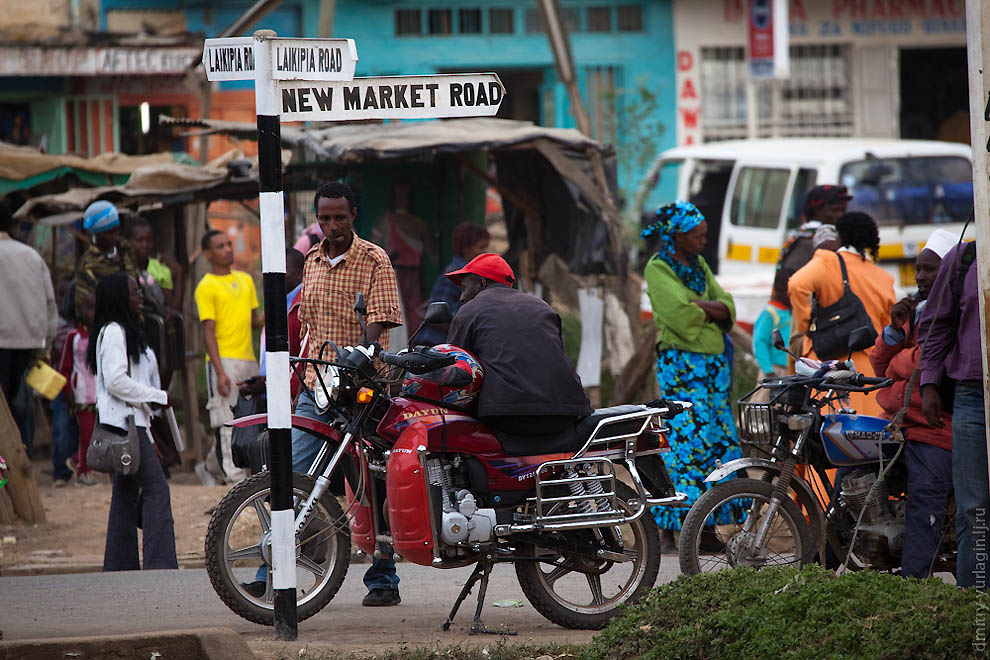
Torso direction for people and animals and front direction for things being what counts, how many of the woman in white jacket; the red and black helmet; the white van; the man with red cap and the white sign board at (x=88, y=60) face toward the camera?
1

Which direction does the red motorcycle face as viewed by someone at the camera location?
facing to the left of the viewer

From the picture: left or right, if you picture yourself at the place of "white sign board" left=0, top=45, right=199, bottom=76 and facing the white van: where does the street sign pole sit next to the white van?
right

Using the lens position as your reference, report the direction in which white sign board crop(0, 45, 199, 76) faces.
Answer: facing the viewer

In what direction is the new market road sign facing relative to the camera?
toward the camera

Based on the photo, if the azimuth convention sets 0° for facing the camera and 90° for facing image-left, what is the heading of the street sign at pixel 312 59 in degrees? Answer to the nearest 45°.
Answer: approximately 0°

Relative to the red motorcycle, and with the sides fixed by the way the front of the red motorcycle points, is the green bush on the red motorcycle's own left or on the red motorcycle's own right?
on the red motorcycle's own left

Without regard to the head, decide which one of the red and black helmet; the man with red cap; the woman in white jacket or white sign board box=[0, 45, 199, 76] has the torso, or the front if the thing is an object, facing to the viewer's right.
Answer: the woman in white jacket

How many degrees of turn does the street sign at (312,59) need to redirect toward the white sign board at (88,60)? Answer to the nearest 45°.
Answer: approximately 180°

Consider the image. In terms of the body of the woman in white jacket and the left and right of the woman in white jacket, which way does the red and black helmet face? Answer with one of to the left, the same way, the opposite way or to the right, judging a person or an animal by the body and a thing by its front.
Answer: the opposite way

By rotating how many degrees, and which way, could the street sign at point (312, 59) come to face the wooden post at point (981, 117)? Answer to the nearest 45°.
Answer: approximately 45° to its left

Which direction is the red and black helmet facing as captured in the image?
to the viewer's left

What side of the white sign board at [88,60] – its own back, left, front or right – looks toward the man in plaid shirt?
front

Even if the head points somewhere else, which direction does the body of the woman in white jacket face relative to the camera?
to the viewer's right
